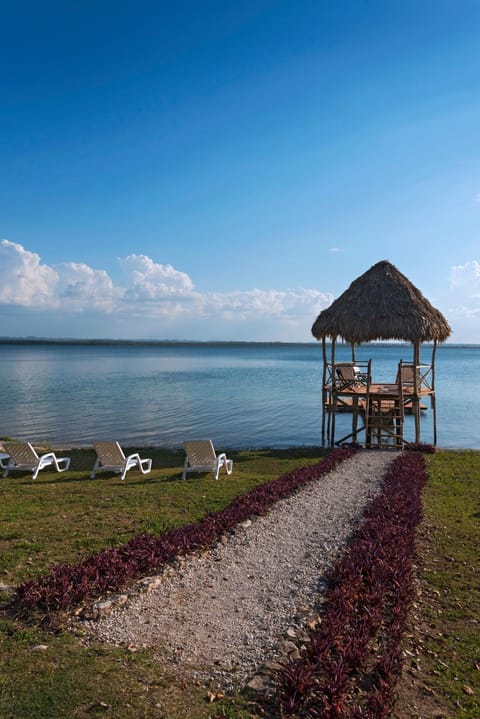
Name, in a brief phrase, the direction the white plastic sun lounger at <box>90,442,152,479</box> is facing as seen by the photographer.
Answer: facing away from the viewer and to the right of the viewer

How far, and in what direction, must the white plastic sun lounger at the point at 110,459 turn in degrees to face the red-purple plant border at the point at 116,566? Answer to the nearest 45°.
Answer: approximately 135° to its right

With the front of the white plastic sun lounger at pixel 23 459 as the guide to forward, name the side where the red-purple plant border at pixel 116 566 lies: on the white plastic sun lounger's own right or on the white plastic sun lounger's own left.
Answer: on the white plastic sun lounger's own right

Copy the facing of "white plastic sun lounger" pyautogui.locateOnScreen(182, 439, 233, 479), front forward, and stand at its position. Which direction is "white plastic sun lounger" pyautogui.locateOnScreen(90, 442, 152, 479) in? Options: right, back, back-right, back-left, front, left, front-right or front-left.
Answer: back-left

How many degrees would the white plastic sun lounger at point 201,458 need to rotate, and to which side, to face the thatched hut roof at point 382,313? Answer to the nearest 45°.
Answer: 0° — it already faces it

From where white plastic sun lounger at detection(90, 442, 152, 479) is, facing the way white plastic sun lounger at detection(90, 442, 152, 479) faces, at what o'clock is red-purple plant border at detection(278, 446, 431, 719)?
The red-purple plant border is roughly at 4 o'clock from the white plastic sun lounger.
